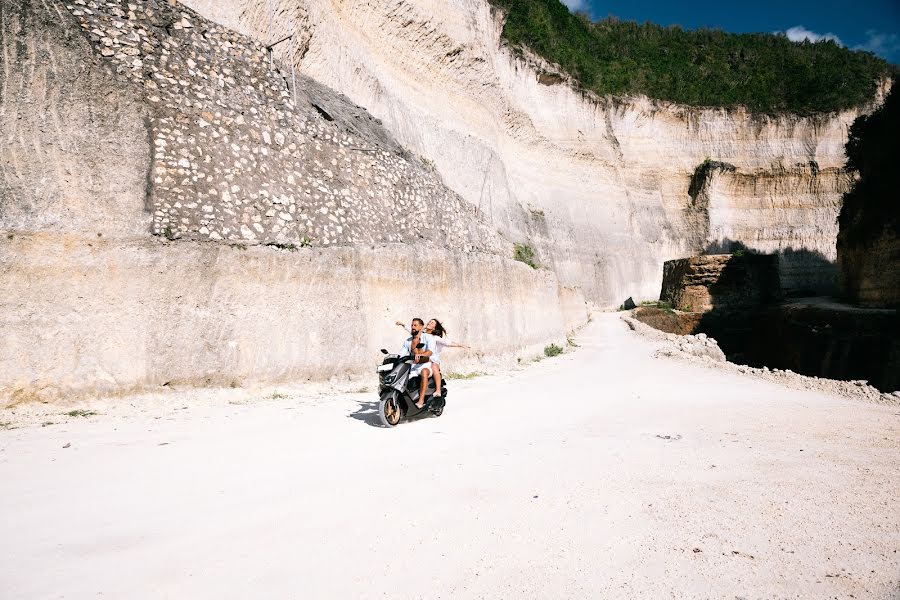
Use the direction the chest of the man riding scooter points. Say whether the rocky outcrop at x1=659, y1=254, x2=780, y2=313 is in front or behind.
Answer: behind

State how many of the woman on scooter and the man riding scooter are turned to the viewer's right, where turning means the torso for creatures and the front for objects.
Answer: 0

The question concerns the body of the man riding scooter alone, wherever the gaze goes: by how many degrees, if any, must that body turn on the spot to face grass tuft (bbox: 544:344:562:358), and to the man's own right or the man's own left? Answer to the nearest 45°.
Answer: approximately 180°

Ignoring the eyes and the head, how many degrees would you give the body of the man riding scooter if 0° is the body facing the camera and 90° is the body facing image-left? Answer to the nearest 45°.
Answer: approximately 45°

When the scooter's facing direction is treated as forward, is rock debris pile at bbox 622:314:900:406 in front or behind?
behind

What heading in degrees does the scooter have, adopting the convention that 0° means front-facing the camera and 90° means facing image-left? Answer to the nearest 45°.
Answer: approximately 45°

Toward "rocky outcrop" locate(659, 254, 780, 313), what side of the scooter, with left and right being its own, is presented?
back

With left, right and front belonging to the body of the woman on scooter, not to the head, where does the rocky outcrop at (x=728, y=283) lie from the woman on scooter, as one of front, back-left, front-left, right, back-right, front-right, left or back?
back

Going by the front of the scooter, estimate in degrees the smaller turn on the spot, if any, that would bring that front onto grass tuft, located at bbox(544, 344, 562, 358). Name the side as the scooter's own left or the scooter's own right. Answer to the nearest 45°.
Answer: approximately 180°
